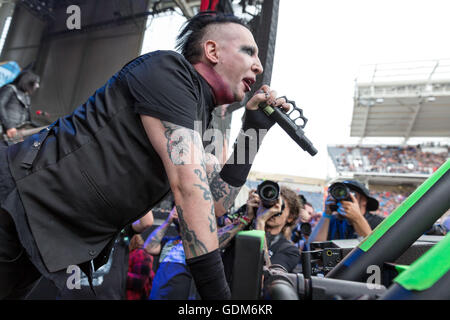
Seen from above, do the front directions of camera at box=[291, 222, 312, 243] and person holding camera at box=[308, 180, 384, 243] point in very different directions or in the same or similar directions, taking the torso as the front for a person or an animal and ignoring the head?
same or similar directions

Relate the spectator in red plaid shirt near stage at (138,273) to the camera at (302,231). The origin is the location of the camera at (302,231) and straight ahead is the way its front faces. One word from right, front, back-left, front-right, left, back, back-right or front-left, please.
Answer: right

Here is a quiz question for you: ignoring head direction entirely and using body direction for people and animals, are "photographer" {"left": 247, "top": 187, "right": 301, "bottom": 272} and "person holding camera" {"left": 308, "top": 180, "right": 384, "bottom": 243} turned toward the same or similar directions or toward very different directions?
same or similar directions

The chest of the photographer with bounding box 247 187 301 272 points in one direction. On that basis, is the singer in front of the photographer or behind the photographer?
in front

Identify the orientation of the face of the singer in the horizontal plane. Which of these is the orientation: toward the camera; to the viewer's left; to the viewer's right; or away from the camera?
to the viewer's right

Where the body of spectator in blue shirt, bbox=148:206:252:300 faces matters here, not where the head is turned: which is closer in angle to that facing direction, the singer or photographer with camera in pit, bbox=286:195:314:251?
the singer

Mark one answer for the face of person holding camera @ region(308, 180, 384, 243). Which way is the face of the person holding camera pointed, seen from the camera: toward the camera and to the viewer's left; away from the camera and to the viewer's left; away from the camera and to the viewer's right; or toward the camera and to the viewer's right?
toward the camera and to the viewer's left

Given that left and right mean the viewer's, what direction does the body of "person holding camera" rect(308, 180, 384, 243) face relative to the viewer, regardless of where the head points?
facing the viewer and to the left of the viewer

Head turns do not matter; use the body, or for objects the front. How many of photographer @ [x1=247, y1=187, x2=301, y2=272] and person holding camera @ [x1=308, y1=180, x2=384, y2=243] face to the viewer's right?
0

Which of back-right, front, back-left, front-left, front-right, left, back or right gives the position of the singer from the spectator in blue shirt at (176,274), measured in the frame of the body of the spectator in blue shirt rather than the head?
front-right

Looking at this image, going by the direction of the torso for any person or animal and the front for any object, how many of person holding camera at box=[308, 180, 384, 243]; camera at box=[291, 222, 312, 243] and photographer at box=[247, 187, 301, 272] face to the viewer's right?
0

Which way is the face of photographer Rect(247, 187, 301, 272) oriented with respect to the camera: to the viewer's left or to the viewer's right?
to the viewer's left

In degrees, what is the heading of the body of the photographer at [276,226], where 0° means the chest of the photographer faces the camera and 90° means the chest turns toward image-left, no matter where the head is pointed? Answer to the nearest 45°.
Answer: approximately 45°

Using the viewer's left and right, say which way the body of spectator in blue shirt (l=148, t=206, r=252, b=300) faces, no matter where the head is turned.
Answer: facing the viewer and to the right of the viewer
